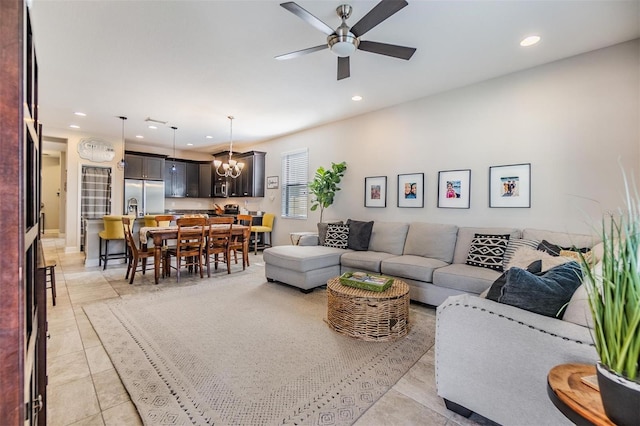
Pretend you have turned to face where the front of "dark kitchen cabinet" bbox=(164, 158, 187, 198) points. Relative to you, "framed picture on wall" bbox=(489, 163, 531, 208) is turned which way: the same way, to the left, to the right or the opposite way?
to the right

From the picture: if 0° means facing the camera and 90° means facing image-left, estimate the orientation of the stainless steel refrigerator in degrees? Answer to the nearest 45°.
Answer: approximately 0°

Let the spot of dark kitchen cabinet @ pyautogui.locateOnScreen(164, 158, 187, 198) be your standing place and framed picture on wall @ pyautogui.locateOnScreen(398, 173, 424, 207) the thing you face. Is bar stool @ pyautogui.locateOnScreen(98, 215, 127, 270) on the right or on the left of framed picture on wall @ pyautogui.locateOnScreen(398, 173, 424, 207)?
right

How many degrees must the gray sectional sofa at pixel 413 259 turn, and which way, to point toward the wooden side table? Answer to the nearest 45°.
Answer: approximately 45° to its left

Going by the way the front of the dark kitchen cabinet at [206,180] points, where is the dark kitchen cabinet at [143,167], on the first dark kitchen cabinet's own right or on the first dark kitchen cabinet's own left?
on the first dark kitchen cabinet's own right

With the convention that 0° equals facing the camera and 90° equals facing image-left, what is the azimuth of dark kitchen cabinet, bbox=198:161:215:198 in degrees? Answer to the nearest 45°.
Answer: approximately 0°

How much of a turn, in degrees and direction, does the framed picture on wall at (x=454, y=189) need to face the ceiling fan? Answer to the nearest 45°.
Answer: approximately 45° to its left

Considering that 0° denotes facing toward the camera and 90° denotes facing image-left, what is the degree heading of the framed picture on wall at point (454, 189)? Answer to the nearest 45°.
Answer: approximately 45°

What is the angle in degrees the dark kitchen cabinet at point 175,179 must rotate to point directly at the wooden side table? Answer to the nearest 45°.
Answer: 0° — it already faces it
